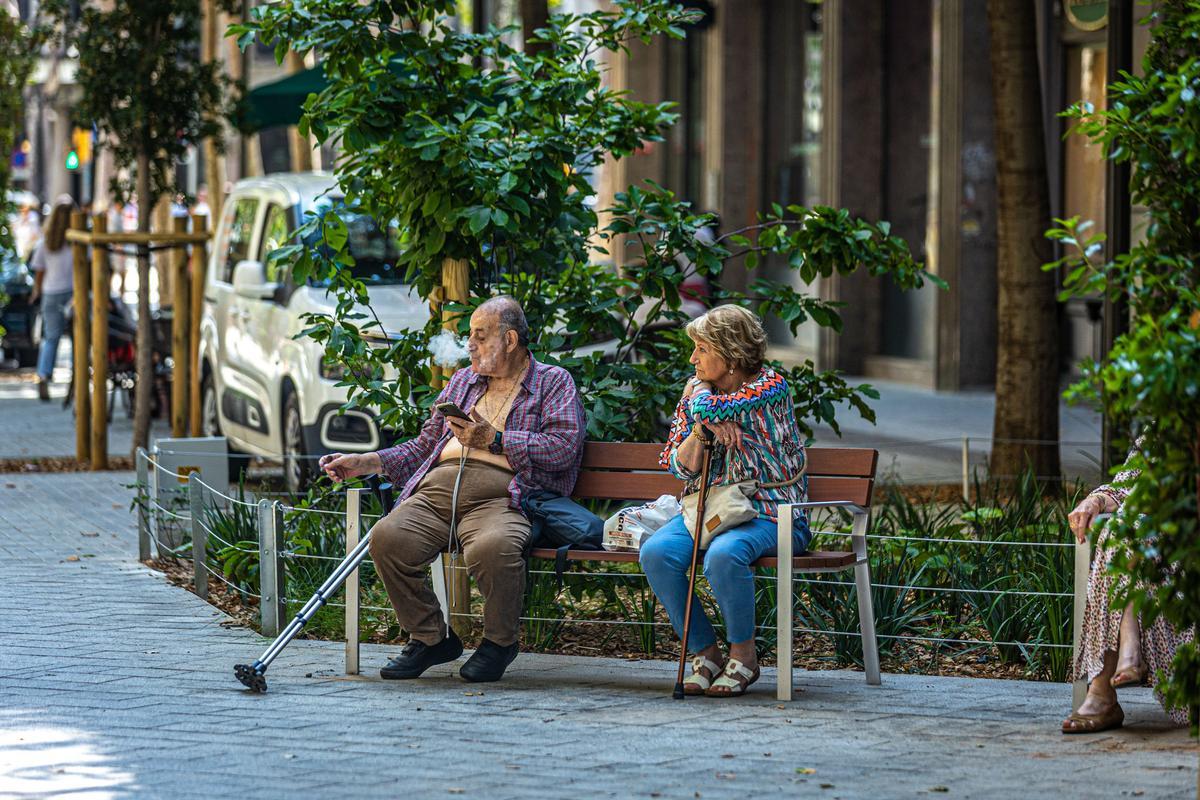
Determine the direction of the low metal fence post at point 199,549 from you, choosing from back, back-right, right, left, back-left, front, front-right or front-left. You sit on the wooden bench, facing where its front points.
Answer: right

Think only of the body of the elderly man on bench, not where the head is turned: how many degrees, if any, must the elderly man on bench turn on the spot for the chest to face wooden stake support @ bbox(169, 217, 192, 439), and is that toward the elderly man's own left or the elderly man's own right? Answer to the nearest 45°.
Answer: approximately 135° to the elderly man's own right

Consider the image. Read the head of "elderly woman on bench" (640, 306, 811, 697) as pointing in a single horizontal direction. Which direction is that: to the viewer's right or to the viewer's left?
to the viewer's left

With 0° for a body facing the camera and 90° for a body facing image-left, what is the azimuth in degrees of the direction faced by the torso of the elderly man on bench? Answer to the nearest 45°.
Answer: approximately 45°

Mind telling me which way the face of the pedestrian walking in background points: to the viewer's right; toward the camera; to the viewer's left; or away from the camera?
away from the camera

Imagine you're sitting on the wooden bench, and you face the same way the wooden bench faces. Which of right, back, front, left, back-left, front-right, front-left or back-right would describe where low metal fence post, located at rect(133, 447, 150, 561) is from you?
right

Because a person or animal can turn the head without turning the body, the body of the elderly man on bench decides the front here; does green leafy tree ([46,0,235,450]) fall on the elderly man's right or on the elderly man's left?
on the elderly man's right

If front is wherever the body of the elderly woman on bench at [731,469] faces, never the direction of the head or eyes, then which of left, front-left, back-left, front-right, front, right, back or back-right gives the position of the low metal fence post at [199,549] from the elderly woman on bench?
right

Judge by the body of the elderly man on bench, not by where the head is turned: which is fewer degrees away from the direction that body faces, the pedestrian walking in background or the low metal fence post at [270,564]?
the low metal fence post

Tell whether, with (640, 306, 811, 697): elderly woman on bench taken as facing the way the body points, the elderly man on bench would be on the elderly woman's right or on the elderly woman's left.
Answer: on the elderly woman's right

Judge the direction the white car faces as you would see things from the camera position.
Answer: facing the viewer and to the right of the viewer

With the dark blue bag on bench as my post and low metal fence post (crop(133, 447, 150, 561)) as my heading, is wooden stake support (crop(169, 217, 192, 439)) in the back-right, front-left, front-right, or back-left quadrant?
front-right

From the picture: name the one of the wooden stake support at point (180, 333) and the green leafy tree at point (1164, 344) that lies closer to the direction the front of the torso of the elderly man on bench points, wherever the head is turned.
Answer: the green leafy tree

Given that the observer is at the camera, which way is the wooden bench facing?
facing the viewer and to the left of the viewer

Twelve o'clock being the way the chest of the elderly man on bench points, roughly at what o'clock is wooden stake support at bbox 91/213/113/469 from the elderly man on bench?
The wooden stake support is roughly at 4 o'clock from the elderly man on bench.

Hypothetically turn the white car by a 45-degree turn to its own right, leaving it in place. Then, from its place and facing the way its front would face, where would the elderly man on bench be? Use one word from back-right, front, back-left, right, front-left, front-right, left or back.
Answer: front

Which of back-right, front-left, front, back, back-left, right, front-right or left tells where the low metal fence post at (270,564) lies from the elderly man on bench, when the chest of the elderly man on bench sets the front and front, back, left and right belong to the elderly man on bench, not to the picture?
right
